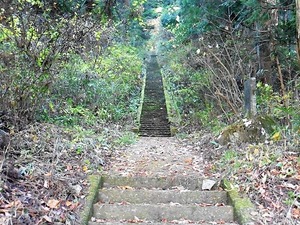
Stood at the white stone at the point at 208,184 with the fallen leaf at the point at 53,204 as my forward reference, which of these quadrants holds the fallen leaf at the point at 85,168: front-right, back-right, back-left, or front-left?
front-right

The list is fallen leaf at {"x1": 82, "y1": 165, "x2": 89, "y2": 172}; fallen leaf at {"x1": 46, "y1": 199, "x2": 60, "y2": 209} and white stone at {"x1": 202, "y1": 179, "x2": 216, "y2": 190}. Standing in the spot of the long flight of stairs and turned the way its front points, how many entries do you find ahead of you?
3

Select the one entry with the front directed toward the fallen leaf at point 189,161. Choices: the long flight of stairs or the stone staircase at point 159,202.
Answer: the long flight of stairs

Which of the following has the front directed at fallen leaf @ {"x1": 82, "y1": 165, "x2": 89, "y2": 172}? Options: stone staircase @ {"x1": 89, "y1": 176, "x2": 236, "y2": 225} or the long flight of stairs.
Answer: the long flight of stairs

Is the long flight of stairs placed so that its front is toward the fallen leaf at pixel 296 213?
yes

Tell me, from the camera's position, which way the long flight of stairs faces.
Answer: facing the viewer

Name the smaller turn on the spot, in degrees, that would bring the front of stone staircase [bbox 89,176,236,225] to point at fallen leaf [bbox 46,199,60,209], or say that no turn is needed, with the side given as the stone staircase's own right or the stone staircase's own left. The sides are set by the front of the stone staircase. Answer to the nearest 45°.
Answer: approximately 45° to the stone staircase's own right

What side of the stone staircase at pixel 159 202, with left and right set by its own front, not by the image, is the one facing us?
front

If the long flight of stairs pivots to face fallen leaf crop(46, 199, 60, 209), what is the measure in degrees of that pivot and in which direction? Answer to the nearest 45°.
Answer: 0° — it already faces it

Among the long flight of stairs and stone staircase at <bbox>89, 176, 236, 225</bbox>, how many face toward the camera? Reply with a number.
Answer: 2

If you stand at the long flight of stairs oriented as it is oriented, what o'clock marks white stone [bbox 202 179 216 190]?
The white stone is roughly at 12 o'clock from the long flight of stairs.

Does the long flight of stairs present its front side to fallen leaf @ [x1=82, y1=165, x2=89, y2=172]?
yes

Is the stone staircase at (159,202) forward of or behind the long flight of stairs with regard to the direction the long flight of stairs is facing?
forward

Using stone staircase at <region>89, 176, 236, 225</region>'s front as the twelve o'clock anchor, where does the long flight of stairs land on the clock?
The long flight of stairs is roughly at 6 o'clock from the stone staircase.

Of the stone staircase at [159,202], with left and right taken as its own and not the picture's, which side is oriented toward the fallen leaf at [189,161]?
back

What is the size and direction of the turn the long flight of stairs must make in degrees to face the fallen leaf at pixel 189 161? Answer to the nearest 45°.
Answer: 0° — it already faces it

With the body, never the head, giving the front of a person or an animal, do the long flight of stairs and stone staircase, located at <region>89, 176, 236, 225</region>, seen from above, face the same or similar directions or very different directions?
same or similar directions
